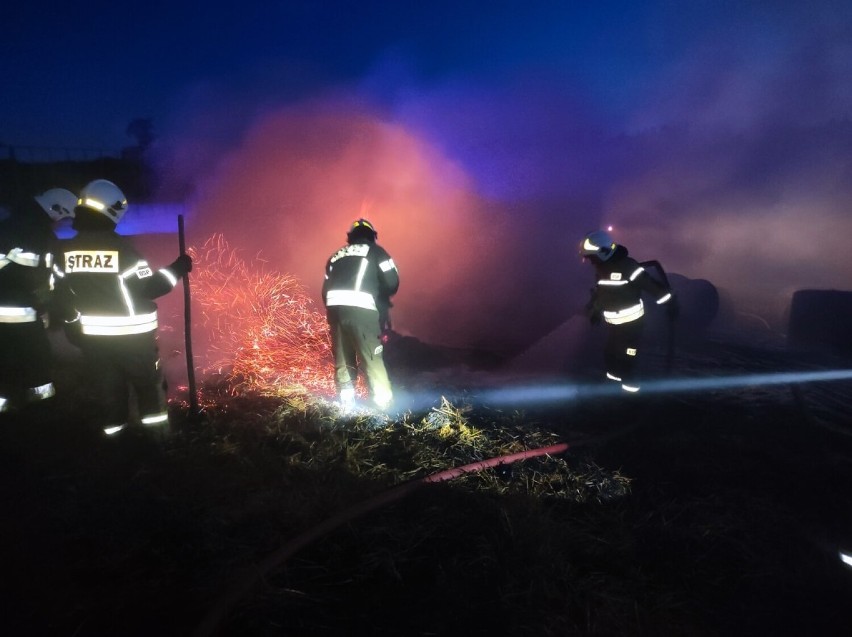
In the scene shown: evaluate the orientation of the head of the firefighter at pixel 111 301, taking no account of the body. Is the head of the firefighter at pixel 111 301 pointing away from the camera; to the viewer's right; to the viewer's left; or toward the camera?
away from the camera

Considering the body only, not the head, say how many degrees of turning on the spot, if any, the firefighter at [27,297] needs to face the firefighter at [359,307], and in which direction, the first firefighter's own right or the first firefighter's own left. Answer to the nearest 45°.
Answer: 0° — they already face them

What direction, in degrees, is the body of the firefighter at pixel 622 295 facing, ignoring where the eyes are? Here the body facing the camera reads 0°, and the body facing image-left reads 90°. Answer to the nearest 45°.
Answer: approximately 45°

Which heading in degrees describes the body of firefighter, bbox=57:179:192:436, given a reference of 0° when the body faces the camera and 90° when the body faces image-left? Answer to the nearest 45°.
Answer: approximately 225°

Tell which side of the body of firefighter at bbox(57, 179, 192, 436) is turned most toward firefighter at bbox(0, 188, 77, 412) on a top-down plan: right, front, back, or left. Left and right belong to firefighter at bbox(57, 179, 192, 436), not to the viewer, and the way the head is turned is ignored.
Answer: left

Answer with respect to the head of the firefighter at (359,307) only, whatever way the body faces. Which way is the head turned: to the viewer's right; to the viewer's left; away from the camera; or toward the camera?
away from the camera

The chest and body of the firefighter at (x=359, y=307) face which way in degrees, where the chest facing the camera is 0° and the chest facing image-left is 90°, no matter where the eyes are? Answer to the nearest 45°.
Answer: approximately 225°

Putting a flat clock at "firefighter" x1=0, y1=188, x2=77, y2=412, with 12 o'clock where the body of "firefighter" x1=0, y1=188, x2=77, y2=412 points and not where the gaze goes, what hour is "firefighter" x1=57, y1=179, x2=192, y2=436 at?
"firefighter" x1=57, y1=179, x2=192, y2=436 is roughly at 2 o'clock from "firefighter" x1=0, y1=188, x2=77, y2=412.

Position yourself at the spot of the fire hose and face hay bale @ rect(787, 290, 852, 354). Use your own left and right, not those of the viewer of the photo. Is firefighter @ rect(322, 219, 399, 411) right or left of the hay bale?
left

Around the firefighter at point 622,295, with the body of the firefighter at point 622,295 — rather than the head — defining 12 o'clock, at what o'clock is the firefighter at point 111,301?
the firefighter at point 111,301 is roughly at 12 o'clock from the firefighter at point 622,295.

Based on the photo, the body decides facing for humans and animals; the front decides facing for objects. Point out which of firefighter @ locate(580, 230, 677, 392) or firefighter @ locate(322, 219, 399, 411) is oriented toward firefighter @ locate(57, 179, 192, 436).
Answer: firefighter @ locate(580, 230, 677, 392)
